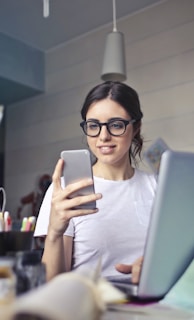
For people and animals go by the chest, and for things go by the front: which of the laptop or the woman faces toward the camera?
the woman

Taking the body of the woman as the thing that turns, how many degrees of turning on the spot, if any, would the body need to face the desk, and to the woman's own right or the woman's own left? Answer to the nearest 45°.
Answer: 0° — they already face it

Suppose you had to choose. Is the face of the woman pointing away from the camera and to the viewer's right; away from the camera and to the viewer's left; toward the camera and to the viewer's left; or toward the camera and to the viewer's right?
toward the camera and to the viewer's left

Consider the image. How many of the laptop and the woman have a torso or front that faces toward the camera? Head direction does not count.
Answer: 1

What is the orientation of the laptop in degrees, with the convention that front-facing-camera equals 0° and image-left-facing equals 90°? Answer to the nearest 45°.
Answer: approximately 135°

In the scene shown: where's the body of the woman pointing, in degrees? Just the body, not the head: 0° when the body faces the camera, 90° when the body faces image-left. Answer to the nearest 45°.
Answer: approximately 0°
